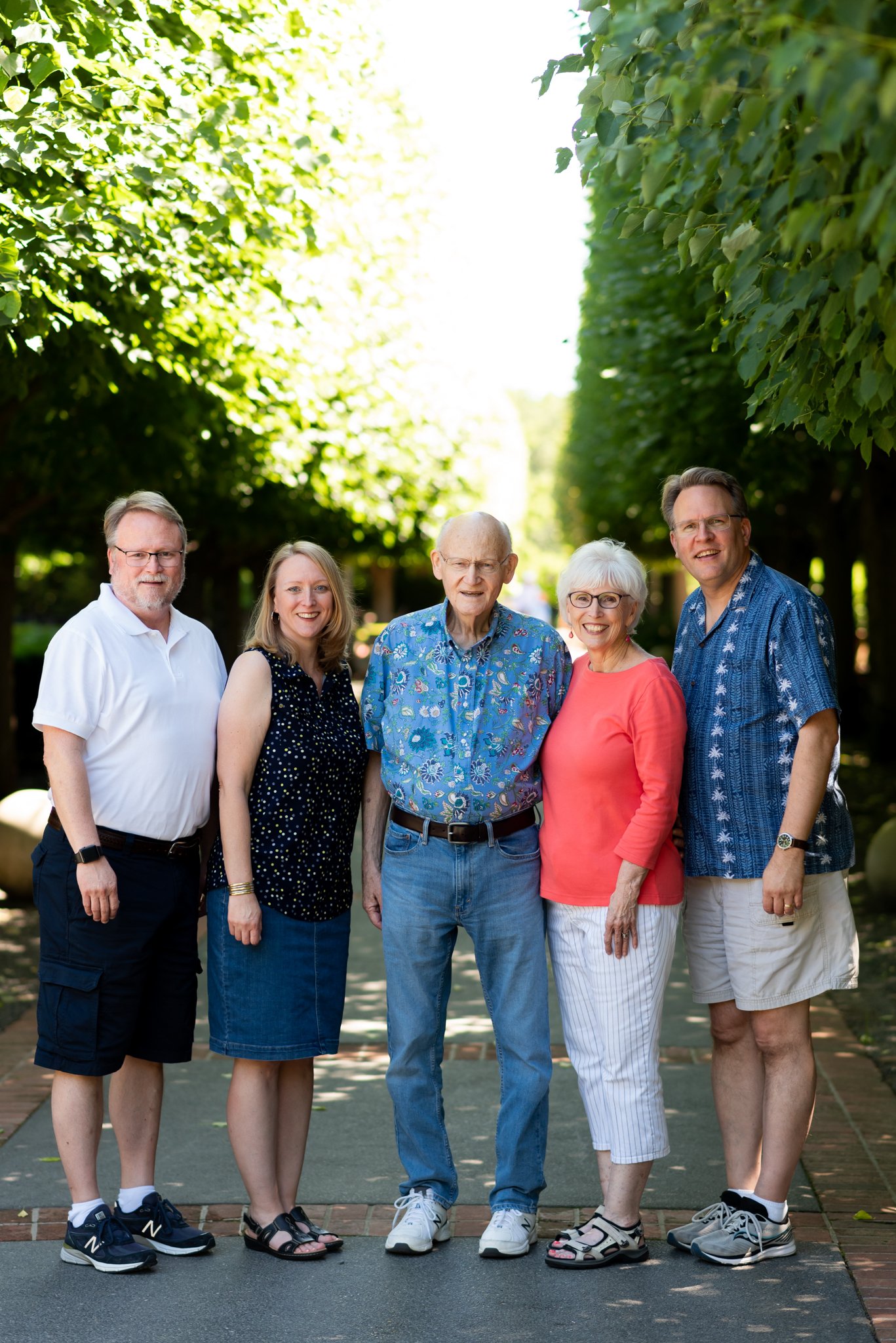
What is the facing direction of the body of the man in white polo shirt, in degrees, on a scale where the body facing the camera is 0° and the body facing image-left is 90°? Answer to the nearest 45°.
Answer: approximately 315°

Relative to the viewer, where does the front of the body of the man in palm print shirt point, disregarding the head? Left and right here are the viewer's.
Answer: facing the viewer and to the left of the viewer

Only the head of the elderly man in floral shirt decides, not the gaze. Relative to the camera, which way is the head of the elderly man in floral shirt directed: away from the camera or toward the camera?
toward the camera

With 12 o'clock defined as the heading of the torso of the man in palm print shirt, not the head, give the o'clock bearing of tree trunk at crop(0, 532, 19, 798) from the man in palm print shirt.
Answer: The tree trunk is roughly at 3 o'clock from the man in palm print shirt.

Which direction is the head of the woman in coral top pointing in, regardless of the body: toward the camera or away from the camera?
toward the camera

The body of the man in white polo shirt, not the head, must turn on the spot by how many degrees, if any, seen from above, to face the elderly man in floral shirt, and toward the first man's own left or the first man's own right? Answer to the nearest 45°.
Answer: approximately 45° to the first man's own left

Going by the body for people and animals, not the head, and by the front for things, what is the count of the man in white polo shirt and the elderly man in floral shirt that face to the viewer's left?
0

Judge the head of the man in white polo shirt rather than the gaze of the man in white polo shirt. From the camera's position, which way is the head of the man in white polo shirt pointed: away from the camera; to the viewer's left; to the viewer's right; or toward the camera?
toward the camera

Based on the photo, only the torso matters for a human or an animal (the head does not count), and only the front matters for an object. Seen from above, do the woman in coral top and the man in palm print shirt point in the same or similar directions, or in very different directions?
same or similar directions

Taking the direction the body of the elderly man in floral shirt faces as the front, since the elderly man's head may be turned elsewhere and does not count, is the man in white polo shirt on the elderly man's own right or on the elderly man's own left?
on the elderly man's own right

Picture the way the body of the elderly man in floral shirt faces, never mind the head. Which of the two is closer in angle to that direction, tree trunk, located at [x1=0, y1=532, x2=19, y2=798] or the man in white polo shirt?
the man in white polo shirt

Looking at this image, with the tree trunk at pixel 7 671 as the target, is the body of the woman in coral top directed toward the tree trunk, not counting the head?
no

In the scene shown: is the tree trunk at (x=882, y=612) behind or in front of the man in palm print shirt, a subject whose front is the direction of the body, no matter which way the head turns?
behind

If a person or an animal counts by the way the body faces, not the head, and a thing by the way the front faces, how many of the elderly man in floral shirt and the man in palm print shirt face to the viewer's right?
0

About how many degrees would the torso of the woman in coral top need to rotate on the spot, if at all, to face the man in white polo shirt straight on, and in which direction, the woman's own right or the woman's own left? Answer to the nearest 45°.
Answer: approximately 45° to the woman's own right

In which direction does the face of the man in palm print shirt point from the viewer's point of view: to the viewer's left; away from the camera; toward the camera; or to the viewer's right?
toward the camera

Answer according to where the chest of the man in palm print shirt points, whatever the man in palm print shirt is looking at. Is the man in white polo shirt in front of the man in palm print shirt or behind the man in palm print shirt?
in front

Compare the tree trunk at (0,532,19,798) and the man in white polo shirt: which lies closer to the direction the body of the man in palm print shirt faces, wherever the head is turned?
the man in white polo shirt

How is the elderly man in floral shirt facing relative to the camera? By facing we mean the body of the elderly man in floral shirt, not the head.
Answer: toward the camera
